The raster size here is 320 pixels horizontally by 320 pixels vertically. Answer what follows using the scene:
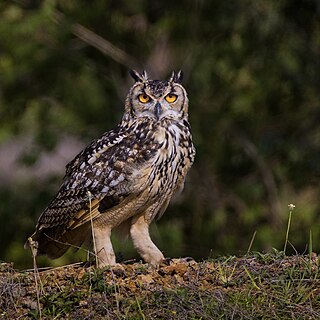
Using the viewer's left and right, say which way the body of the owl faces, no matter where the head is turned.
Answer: facing the viewer and to the right of the viewer
